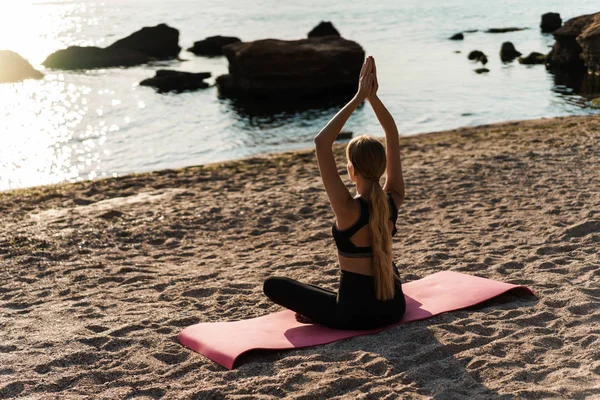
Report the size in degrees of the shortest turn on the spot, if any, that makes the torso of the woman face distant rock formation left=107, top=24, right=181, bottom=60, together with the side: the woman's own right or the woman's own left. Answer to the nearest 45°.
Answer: approximately 45° to the woman's own right

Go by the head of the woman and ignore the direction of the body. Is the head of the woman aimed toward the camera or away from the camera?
away from the camera

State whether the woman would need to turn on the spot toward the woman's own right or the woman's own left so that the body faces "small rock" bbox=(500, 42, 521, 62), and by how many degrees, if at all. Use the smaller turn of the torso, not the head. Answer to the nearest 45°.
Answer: approximately 45° to the woman's own right

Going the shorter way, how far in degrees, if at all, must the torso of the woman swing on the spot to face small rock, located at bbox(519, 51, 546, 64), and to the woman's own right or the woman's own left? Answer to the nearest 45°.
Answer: approximately 45° to the woman's own right

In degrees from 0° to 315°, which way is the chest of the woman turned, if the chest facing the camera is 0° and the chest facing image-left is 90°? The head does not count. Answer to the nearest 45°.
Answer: approximately 135°

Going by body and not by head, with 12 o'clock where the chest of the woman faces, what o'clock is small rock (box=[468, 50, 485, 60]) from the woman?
The small rock is roughly at 2 o'clock from the woman.

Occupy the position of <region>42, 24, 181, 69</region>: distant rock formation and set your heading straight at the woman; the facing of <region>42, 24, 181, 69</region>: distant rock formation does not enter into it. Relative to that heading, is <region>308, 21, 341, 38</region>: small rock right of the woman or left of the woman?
left

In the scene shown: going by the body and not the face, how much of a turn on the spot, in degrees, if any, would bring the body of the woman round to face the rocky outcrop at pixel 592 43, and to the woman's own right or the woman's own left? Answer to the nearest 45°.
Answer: approximately 45° to the woman's own right

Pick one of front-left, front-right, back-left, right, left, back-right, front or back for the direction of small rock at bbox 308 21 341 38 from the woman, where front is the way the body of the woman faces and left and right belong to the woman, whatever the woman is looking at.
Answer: front-right
